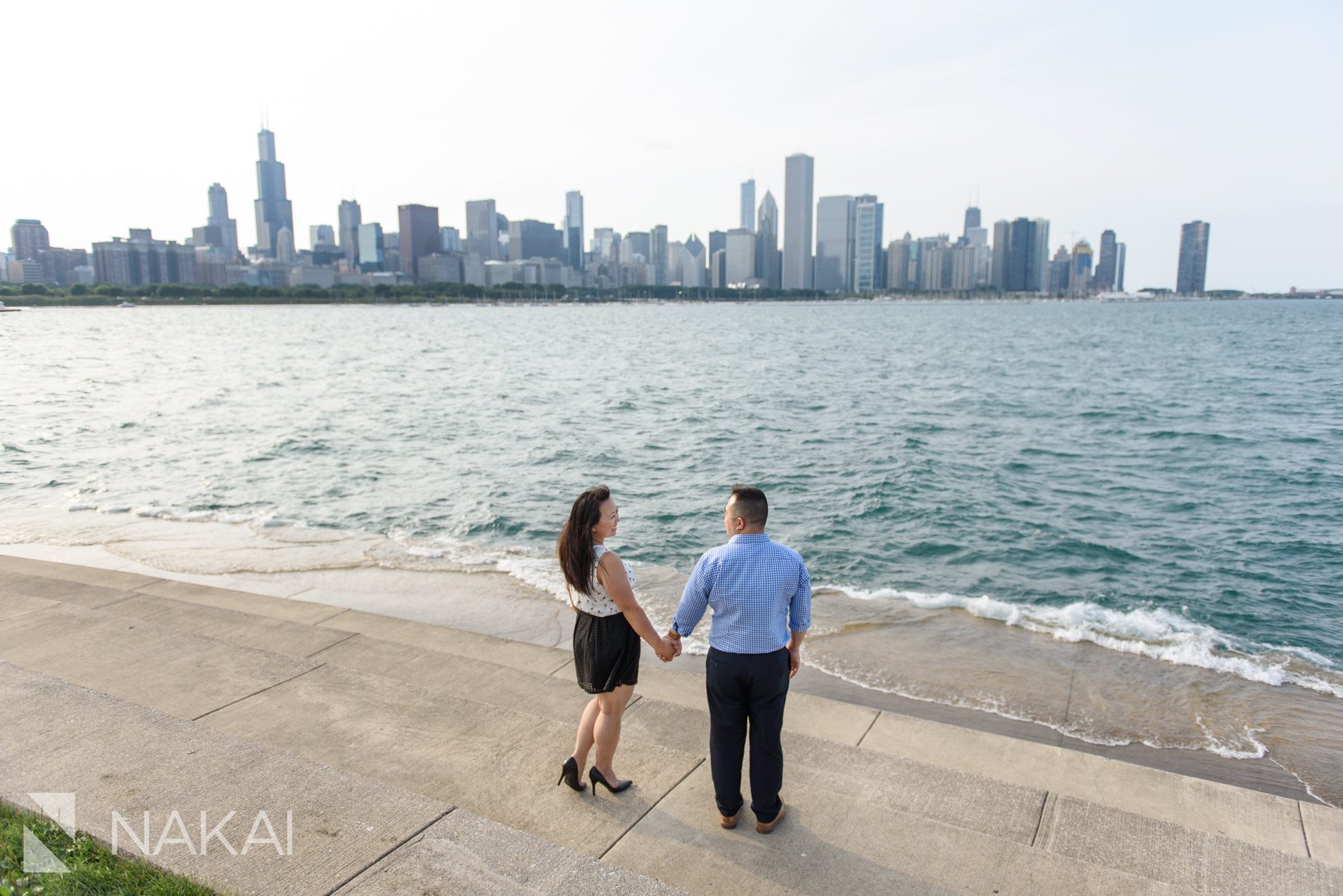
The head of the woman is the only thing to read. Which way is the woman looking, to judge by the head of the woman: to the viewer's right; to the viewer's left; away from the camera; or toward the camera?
to the viewer's right

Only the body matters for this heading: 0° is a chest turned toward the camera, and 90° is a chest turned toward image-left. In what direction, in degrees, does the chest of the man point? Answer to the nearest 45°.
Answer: approximately 180°

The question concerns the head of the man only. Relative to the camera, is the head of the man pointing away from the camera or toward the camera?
away from the camera

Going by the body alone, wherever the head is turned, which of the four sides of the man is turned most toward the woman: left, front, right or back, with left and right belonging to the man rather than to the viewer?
left
